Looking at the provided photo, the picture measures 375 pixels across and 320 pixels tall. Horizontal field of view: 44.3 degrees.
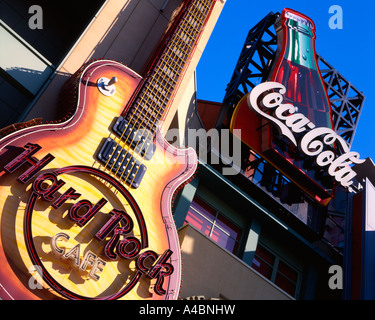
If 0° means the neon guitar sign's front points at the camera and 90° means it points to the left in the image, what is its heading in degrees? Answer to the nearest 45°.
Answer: approximately 0°
